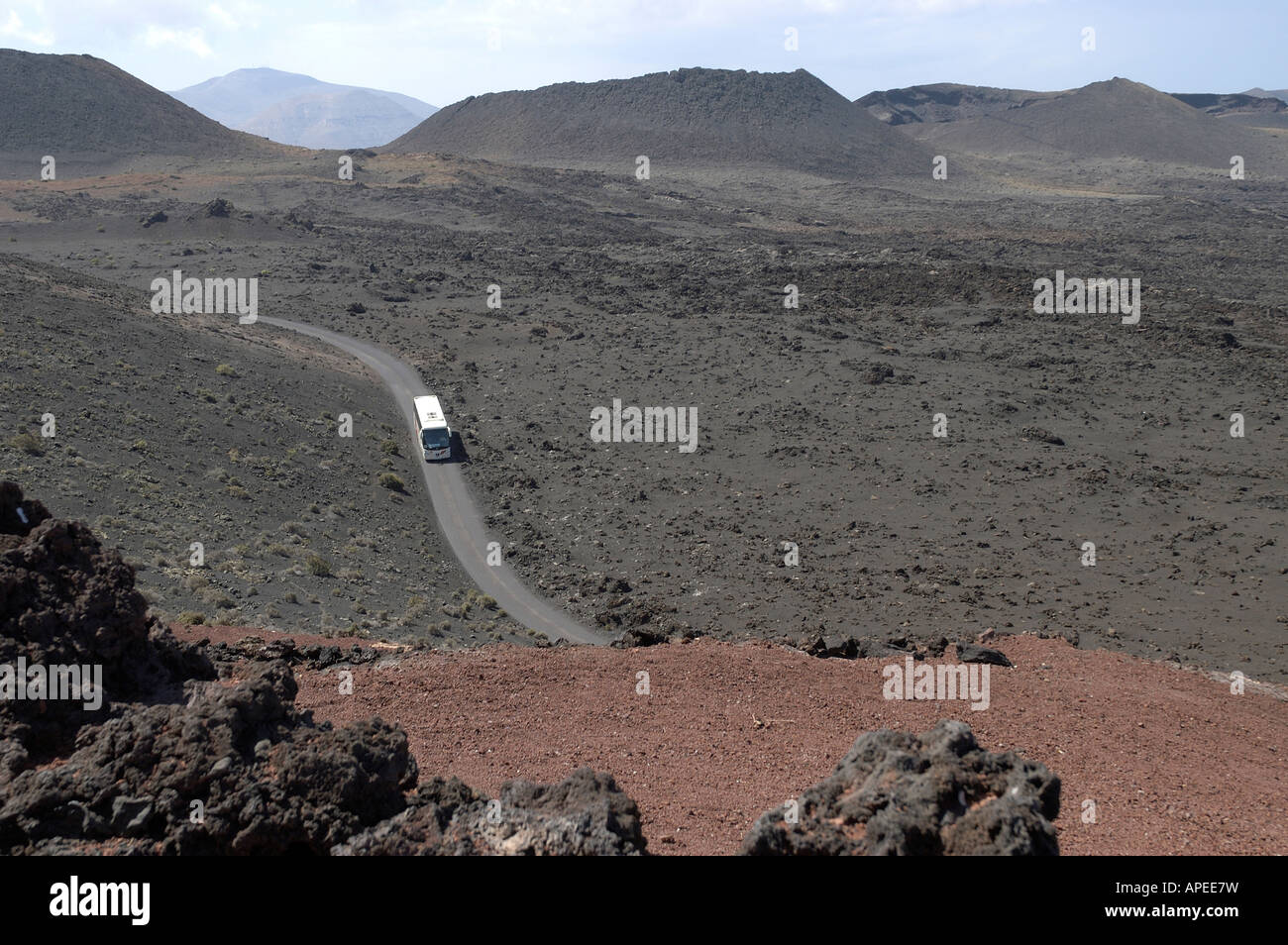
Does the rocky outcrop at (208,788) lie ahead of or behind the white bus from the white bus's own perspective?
ahead

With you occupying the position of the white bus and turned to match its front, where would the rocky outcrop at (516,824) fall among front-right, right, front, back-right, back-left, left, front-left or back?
front

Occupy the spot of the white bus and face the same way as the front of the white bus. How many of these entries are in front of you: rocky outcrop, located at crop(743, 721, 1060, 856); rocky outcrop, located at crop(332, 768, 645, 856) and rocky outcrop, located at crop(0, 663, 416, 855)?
3

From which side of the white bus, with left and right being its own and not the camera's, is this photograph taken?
front

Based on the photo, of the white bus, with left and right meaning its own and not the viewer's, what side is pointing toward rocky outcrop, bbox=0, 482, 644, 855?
front

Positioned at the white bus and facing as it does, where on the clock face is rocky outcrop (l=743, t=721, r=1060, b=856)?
The rocky outcrop is roughly at 12 o'clock from the white bus.
